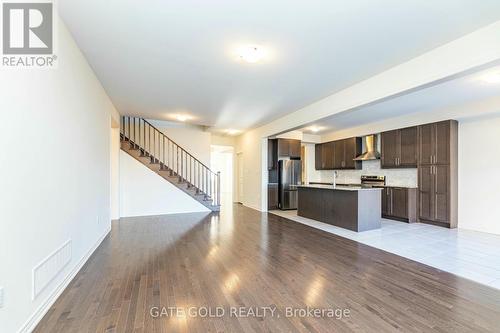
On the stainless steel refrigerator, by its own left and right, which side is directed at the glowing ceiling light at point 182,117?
right

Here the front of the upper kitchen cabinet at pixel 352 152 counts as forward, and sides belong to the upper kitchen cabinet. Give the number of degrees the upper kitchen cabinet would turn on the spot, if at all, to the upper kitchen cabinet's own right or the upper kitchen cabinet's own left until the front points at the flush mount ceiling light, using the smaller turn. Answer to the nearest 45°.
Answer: approximately 45° to the upper kitchen cabinet's own left

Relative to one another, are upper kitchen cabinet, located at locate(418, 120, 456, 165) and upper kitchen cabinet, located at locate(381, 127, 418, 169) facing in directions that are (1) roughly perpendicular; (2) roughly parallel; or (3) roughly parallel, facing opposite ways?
roughly parallel

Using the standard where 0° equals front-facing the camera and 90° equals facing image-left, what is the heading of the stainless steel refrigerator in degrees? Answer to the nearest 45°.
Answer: approximately 315°

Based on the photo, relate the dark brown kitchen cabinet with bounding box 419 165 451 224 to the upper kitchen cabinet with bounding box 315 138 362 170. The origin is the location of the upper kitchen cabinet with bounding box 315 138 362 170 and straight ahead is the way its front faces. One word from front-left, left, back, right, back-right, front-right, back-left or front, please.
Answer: left

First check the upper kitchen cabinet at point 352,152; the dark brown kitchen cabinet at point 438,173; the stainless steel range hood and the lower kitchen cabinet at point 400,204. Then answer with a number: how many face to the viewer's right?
0

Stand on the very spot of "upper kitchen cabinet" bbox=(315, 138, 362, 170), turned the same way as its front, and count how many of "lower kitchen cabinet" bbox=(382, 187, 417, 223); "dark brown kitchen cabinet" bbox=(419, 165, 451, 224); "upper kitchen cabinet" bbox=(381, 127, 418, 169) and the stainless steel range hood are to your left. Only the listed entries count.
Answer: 4

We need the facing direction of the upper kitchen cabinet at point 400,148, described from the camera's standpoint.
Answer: facing the viewer and to the left of the viewer

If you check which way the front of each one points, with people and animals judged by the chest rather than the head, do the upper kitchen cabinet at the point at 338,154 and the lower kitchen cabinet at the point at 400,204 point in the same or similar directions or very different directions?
same or similar directions

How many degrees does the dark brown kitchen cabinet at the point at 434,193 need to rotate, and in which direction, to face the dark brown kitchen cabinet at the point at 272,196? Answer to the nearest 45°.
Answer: approximately 45° to its right

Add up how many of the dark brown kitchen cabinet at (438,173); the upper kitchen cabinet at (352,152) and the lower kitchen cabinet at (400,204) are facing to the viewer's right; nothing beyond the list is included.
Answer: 0
